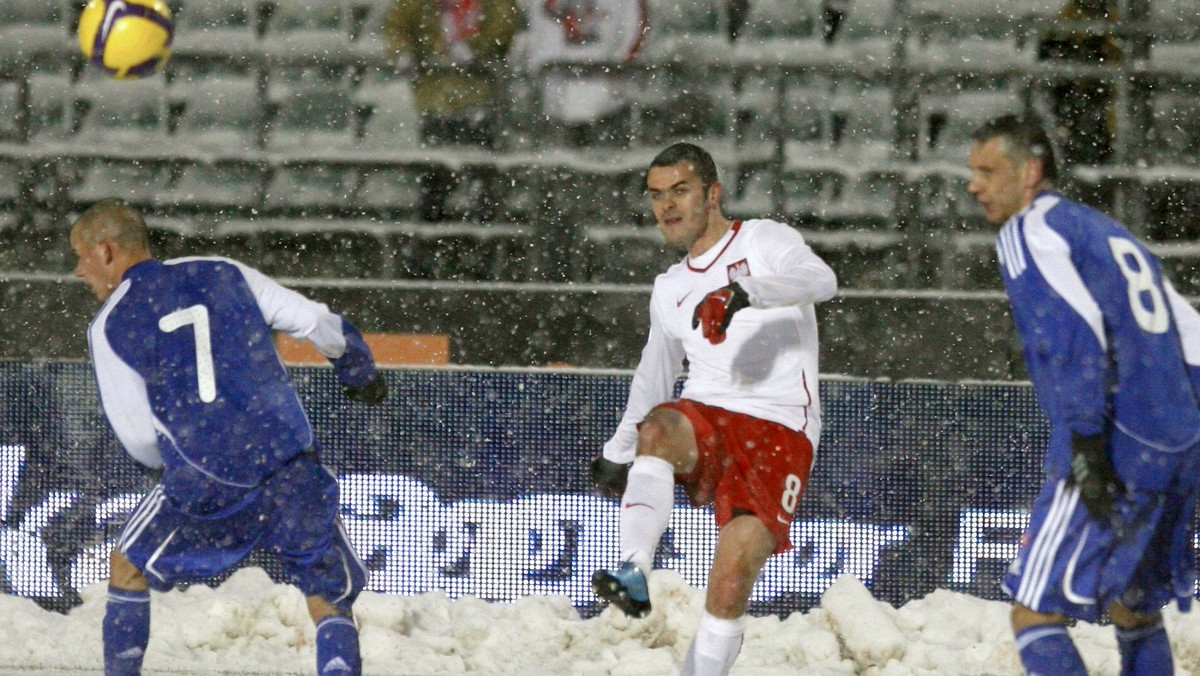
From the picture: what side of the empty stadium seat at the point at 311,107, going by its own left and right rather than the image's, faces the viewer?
front

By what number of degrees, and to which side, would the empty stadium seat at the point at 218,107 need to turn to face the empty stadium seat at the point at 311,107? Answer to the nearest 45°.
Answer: approximately 45° to its left

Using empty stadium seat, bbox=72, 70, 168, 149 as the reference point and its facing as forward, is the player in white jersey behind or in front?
in front

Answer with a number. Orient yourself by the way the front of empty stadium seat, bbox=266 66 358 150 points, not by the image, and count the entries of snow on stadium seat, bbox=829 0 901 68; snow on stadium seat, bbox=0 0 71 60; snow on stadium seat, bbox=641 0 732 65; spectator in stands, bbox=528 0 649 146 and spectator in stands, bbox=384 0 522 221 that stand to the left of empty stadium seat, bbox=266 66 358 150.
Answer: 4

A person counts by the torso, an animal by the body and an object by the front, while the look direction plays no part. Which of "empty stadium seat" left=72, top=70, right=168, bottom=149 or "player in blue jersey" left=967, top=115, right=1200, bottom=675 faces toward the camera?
the empty stadium seat

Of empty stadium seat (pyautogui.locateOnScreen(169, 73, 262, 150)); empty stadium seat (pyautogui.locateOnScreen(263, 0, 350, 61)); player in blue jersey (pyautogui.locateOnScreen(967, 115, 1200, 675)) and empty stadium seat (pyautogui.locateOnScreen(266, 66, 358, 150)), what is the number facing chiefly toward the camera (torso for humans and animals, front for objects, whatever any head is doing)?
3

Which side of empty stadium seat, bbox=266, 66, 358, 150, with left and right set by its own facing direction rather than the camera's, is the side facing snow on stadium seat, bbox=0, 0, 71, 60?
right

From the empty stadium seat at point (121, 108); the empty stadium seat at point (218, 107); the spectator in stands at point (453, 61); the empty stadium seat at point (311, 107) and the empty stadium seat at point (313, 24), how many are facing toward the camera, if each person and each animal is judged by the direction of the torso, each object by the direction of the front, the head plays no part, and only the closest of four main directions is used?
5

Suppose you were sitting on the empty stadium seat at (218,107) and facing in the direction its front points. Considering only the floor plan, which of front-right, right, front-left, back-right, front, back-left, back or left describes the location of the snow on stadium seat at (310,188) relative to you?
front-left

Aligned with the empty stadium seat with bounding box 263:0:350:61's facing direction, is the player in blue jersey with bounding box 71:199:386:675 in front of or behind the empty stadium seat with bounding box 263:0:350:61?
in front

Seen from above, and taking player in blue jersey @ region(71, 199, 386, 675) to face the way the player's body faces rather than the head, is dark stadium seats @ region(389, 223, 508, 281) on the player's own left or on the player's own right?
on the player's own right

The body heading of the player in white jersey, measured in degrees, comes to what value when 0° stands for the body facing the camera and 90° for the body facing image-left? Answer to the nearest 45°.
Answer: approximately 45°

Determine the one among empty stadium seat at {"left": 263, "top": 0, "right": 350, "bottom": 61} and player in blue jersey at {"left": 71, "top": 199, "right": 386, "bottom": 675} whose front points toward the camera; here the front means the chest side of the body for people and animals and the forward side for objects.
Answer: the empty stadium seat

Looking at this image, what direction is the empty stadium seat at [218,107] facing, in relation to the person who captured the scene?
facing the viewer

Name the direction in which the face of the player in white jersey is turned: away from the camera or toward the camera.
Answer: toward the camera

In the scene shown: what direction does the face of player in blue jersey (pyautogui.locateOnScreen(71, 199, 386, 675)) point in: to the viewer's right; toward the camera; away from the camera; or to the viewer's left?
to the viewer's left

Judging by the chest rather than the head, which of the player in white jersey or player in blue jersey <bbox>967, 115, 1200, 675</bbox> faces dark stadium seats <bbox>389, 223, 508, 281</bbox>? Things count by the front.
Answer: the player in blue jersey

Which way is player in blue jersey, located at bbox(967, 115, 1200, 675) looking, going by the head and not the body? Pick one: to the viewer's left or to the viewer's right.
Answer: to the viewer's left

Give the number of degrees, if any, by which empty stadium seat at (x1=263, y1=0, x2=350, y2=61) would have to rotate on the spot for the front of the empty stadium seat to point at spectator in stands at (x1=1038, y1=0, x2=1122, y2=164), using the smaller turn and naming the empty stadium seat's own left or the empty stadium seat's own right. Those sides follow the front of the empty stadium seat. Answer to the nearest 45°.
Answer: approximately 90° to the empty stadium seat's own left

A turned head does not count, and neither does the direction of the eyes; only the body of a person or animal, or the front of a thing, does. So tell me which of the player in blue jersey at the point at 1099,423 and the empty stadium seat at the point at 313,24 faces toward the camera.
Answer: the empty stadium seat

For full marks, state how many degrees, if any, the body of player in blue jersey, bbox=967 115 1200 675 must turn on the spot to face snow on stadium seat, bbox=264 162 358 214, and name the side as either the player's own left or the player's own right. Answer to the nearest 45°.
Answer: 0° — they already face it

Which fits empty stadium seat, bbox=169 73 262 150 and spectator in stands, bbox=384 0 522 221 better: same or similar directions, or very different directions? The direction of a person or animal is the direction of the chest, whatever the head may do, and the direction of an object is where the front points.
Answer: same or similar directions

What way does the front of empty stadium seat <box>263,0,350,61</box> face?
toward the camera
